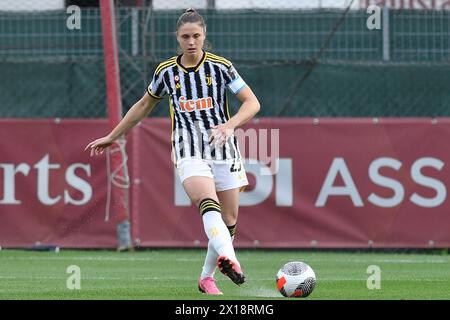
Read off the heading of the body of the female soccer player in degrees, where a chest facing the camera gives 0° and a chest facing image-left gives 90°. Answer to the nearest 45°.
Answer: approximately 0°
